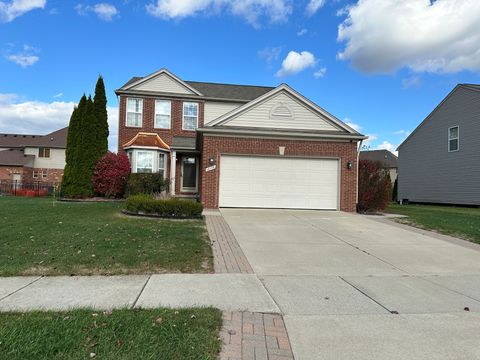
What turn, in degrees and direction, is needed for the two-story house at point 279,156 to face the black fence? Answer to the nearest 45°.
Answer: approximately 135° to its right

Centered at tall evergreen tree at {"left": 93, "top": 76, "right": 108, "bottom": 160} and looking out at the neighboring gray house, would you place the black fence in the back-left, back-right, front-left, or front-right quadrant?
back-left

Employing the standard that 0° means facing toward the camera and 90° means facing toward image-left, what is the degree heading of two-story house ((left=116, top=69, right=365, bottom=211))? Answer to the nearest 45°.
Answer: approximately 0°

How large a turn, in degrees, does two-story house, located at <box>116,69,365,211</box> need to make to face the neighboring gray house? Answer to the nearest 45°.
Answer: approximately 135° to its left

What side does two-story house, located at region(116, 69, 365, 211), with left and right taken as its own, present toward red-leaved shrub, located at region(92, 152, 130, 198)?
right

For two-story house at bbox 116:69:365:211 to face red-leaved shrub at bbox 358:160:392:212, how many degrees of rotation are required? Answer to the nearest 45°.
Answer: approximately 90° to its left

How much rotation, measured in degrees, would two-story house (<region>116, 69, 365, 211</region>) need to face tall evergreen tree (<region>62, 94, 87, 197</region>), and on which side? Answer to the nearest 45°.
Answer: approximately 90° to its right

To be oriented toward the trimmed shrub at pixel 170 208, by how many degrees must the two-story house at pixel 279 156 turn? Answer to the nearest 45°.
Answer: approximately 45° to its right

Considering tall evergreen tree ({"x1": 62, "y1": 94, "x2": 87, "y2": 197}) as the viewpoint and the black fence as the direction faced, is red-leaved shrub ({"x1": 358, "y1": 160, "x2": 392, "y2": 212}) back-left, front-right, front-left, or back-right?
back-right

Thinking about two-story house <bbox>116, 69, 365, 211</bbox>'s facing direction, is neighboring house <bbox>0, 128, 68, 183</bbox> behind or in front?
behind

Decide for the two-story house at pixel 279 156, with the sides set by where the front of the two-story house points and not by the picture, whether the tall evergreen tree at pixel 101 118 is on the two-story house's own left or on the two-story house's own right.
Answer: on the two-story house's own right
